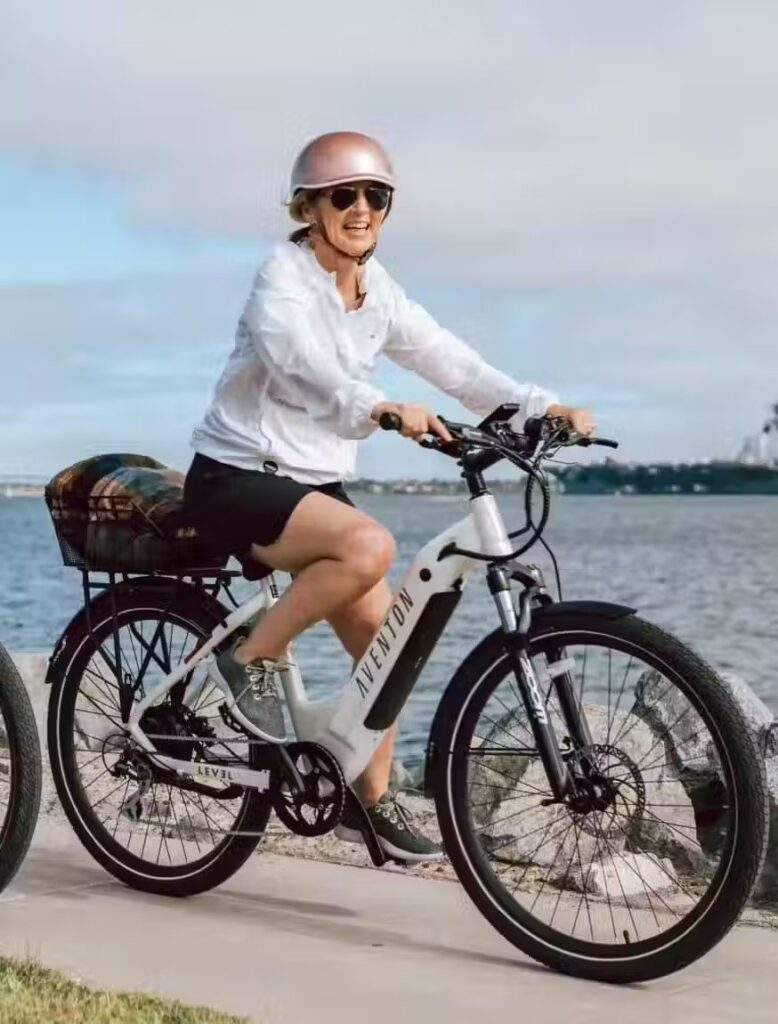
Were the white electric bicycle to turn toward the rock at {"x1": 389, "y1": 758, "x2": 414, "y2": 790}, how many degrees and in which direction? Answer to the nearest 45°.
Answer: approximately 135° to its left

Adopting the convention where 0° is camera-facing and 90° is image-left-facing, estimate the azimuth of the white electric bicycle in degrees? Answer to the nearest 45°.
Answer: approximately 315°

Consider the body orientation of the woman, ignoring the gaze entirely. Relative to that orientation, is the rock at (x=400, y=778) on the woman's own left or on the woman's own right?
on the woman's own left

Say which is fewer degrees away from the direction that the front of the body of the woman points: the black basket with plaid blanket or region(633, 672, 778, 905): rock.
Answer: the rock

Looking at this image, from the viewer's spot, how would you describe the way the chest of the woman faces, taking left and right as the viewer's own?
facing the viewer and to the right of the viewer
